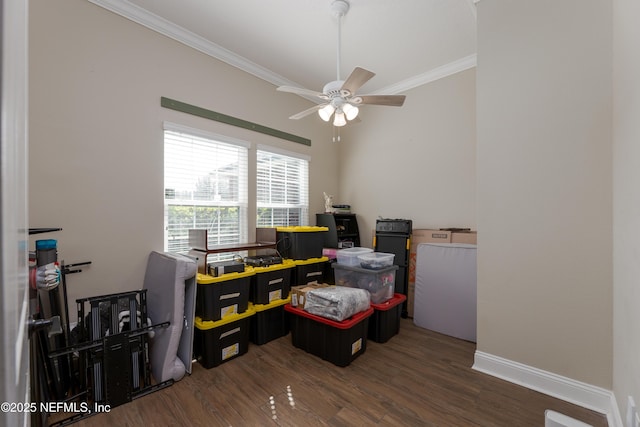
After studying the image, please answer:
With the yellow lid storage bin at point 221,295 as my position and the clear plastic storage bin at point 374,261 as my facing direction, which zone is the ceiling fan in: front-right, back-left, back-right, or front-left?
front-right

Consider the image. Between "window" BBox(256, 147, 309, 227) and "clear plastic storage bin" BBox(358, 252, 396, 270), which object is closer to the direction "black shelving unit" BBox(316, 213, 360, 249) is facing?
the clear plastic storage bin

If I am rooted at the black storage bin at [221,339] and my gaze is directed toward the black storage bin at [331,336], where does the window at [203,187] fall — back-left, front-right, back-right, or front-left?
back-left

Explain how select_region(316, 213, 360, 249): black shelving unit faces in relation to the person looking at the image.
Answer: facing the viewer and to the right of the viewer

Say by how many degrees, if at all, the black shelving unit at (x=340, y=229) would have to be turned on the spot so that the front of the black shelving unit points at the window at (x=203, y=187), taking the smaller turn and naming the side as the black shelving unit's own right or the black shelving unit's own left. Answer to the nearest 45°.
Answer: approximately 90° to the black shelving unit's own right

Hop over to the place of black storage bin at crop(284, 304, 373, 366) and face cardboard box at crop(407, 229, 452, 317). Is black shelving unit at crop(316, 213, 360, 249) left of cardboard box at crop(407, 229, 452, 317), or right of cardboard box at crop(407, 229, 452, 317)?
left

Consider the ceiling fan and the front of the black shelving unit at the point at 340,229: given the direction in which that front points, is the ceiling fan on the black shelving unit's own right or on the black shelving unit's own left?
on the black shelving unit's own right

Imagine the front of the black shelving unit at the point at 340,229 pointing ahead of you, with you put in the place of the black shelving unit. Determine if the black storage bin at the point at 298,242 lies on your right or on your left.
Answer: on your right

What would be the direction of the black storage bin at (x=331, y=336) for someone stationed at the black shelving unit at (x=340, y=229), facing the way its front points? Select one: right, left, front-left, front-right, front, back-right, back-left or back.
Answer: front-right

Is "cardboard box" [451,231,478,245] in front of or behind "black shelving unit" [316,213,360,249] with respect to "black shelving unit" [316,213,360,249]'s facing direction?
in front

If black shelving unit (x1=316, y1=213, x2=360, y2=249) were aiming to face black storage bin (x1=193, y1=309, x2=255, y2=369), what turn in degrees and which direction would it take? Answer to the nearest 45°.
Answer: approximately 90° to its right

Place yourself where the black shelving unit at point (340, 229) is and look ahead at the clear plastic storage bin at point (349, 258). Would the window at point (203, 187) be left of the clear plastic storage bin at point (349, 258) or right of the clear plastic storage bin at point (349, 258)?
right

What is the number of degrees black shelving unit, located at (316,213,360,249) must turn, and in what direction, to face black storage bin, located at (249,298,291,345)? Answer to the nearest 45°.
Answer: approximately 90° to its right

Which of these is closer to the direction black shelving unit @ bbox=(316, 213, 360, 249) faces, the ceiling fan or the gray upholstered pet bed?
the ceiling fan

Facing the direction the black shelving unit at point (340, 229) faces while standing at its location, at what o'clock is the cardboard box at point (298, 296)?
The cardboard box is roughly at 2 o'clock from the black shelving unit.

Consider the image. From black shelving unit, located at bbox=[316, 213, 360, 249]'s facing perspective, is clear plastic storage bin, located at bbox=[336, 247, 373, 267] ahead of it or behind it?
ahead
